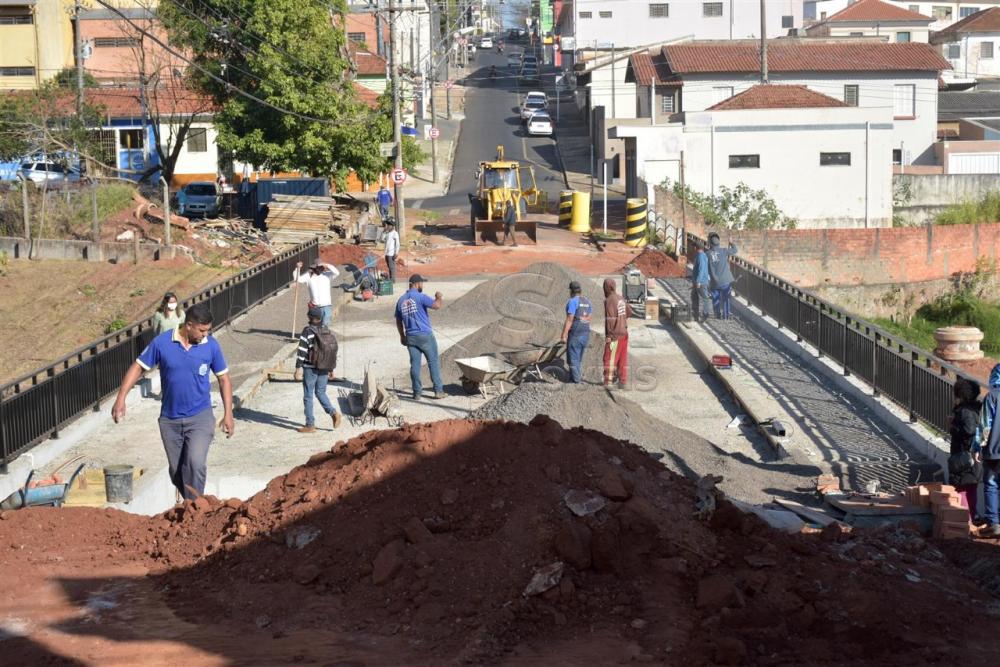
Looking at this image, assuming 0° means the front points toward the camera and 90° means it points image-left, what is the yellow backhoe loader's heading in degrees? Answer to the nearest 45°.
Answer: approximately 0°

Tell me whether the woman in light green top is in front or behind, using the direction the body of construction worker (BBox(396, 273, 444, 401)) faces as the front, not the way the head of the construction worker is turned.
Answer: behind

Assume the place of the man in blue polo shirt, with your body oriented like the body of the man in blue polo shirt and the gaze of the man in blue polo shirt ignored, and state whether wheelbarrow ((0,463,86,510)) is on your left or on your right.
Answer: on your right

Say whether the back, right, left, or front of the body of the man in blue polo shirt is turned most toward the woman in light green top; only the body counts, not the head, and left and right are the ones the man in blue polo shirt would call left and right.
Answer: back

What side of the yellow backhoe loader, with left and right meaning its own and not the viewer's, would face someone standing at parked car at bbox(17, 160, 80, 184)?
right

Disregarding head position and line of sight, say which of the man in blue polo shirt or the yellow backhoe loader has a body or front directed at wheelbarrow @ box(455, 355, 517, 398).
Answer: the yellow backhoe loader

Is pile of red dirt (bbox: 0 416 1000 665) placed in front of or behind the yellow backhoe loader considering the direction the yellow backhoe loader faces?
in front

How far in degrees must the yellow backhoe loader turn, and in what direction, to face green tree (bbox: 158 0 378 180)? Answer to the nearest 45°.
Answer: approximately 90° to its right

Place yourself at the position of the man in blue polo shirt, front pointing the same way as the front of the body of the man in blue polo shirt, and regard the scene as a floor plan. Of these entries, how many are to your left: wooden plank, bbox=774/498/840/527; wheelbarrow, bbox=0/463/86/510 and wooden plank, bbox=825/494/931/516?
2

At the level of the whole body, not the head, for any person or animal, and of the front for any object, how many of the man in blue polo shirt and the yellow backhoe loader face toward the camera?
2

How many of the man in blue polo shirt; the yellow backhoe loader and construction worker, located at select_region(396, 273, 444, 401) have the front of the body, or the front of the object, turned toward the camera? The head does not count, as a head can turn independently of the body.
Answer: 2

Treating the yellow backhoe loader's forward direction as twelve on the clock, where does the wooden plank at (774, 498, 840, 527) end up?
The wooden plank is roughly at 12 o'clock from the yellow backhoe loader.

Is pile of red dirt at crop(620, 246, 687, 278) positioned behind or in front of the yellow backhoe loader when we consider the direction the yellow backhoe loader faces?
in front

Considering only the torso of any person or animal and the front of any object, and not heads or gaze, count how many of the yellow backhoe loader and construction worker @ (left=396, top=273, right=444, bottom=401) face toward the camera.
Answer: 1
